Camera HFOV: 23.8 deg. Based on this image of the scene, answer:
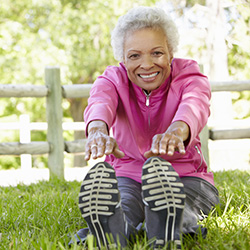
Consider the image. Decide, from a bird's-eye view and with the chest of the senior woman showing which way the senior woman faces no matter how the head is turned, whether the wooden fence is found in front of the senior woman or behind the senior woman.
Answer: behind

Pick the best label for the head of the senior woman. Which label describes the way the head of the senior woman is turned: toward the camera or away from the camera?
toward the camera

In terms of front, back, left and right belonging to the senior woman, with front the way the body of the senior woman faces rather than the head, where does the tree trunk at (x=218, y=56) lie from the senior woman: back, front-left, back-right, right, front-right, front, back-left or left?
back

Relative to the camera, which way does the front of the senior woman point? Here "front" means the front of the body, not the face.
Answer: toward the camera
